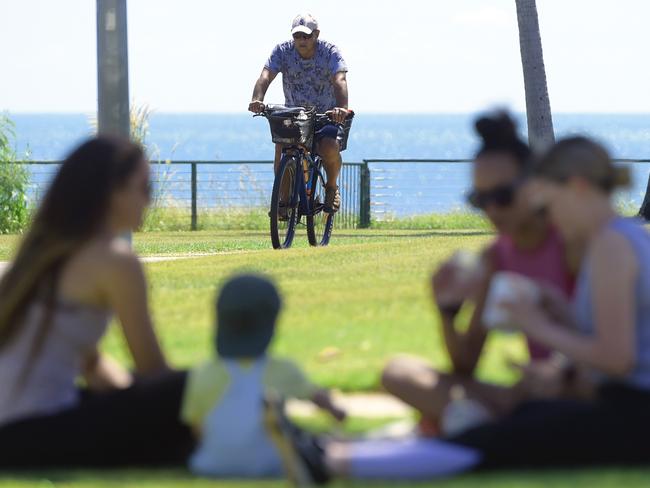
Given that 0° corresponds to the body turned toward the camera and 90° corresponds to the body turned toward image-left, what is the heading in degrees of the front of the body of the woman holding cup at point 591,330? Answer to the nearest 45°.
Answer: approximately 90°

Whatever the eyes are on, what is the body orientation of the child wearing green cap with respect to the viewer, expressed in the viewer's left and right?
facing away from the viewer

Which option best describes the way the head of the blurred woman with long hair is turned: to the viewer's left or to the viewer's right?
to the viewer's right

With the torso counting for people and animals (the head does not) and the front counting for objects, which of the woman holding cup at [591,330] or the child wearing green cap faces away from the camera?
the child wearing green cap

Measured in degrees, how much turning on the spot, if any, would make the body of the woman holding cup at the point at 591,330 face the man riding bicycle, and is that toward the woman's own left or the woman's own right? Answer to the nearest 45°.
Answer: approximately 90° to the woman's own right

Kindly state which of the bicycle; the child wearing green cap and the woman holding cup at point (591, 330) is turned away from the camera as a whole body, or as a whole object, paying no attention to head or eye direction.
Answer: the child wearing green cap

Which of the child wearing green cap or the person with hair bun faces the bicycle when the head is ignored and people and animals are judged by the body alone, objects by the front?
the child wearing green cap
